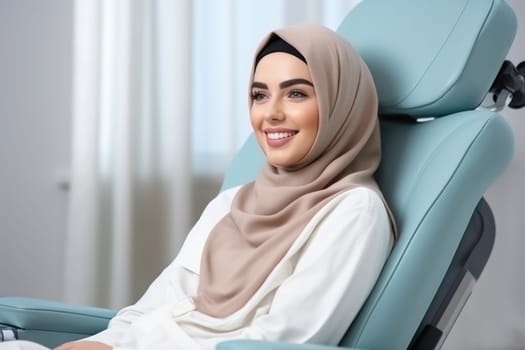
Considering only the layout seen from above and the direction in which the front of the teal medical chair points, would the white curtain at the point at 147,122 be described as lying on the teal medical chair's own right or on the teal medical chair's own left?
on the teal medical chair's own right

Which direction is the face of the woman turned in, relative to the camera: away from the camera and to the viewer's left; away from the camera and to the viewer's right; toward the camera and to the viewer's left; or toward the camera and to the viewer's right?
toward the camera and to the viewer's left

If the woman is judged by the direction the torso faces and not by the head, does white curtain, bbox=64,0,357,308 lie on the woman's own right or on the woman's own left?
on the woman's own right
